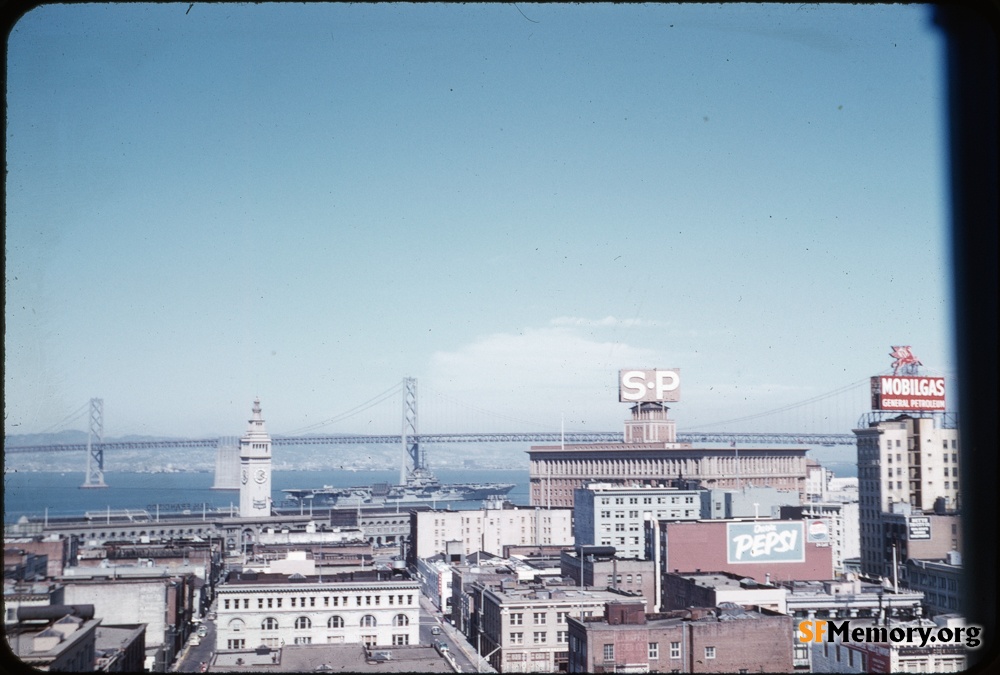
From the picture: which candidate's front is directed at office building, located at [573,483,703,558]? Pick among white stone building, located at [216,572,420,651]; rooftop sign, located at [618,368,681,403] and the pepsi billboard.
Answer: the rooftop sign

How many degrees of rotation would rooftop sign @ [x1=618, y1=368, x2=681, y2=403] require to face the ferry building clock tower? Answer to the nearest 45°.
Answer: approximately 135° to its right

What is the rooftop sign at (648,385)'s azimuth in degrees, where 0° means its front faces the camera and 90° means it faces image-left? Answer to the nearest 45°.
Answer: approximately 0°

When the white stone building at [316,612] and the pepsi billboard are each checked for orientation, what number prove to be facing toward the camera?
2

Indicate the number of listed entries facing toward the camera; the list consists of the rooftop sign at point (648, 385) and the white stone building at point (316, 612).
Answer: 2

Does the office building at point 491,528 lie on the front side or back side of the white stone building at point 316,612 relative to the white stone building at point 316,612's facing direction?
on the back side

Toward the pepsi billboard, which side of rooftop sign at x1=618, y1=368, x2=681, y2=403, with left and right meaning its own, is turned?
front

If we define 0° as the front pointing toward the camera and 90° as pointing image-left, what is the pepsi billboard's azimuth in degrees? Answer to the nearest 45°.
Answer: approximately 0°

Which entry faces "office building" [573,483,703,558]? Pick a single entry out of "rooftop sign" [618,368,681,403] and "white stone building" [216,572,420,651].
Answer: the rooftop sign

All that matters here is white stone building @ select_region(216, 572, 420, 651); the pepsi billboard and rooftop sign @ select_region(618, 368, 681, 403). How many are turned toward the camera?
3
